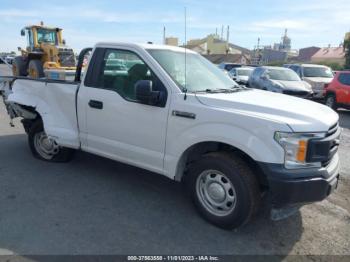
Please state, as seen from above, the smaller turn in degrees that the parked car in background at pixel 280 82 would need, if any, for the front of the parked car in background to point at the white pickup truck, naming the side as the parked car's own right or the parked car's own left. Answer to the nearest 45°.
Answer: approximately 45° to the parked car's own right

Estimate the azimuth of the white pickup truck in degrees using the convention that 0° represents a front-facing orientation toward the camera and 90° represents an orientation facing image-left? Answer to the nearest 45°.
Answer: approximately 315°

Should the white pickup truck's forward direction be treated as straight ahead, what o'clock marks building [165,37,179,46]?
The building is roughly at 7 o'clock from the white pickup truck.

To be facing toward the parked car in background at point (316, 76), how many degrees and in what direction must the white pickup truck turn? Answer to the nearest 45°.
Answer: approximately 90° to its left

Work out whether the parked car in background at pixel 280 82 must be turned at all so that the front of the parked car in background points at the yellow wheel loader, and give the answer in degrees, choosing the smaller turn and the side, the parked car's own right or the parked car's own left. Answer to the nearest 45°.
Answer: approximately 135° to the parked car's own right
